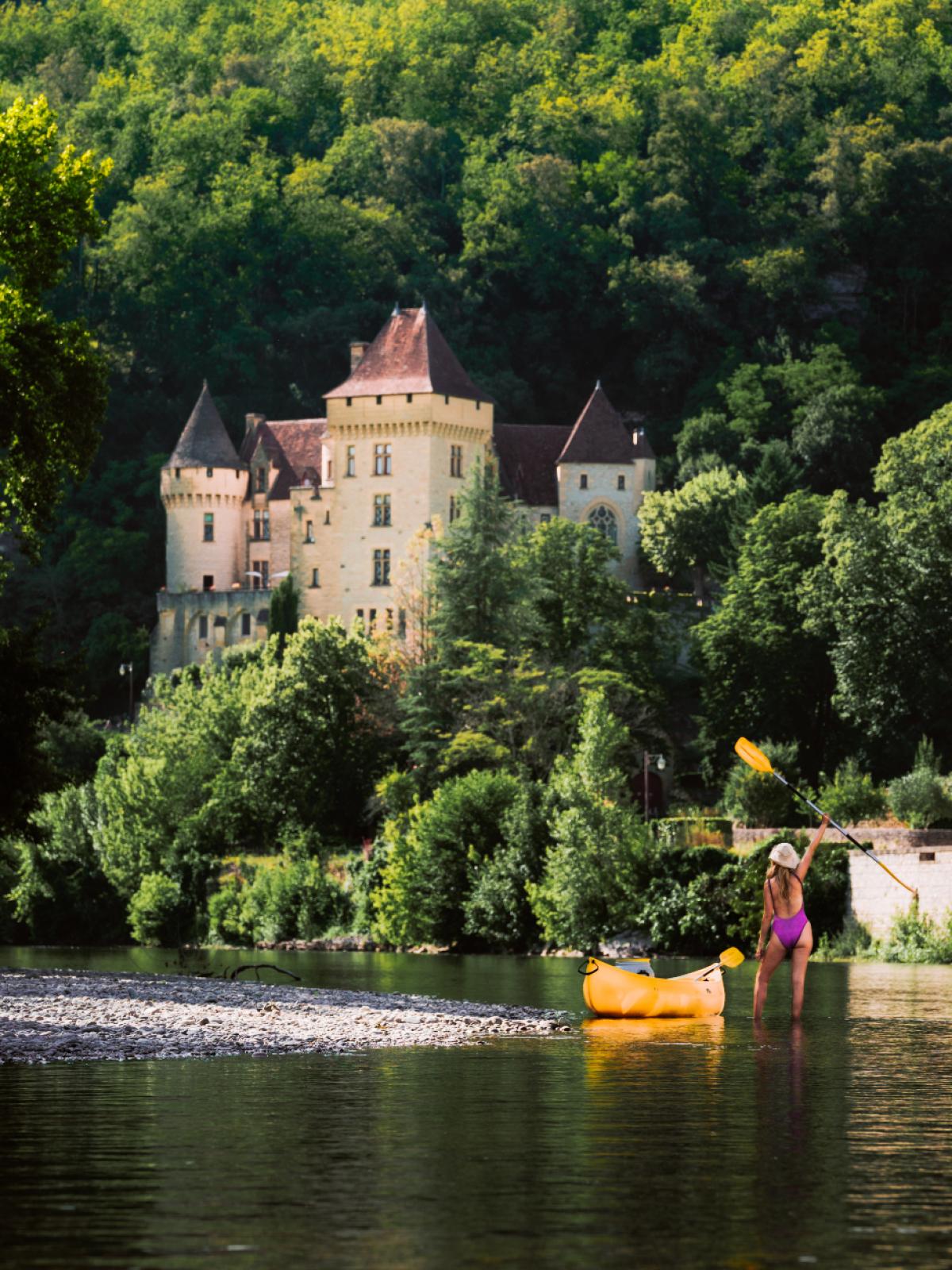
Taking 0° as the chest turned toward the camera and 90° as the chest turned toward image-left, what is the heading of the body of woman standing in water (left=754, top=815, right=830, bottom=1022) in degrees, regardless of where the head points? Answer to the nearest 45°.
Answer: approximately 180°

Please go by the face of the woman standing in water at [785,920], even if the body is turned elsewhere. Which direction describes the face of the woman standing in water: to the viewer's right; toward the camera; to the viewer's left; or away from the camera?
away from the camera
